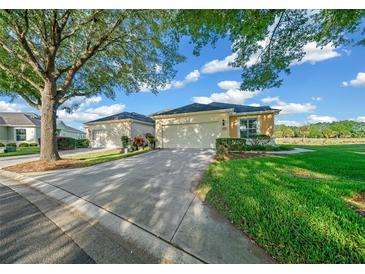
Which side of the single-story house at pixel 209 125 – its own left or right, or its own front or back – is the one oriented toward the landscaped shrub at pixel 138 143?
right

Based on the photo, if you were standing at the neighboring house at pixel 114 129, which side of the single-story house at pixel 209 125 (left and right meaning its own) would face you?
right

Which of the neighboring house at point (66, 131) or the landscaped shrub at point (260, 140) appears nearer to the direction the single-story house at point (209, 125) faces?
the landscaped shrub

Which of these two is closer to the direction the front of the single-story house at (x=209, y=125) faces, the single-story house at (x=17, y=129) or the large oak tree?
the large oak tree

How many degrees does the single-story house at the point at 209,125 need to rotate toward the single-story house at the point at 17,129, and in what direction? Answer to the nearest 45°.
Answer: approximately 90° to its right

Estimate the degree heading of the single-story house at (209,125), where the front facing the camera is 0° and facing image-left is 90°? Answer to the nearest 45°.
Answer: approximately 0°

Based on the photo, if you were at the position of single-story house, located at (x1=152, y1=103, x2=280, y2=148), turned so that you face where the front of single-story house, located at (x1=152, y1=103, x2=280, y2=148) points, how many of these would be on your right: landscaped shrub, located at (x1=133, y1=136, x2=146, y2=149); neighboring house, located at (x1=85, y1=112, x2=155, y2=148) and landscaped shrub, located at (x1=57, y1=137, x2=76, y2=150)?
3

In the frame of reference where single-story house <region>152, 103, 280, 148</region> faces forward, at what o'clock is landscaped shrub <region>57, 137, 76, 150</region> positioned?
The landscaped shrub is roughly at 3 o'clock from the single-story house.

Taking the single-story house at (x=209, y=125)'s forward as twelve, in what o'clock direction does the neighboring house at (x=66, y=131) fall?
The neighboring house is roughly at 4 o'clock from the single-story house.

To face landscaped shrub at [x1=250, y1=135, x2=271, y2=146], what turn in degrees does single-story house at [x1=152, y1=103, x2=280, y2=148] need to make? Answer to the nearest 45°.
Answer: approximately 90° to its left
